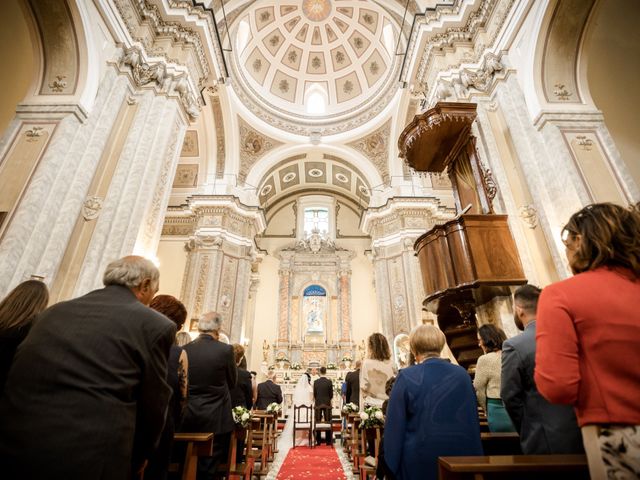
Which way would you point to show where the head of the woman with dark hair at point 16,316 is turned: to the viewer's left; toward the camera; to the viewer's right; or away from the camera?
away from the camera

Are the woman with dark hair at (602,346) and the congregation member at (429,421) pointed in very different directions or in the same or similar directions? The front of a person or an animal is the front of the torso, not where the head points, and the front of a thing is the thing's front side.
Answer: same or similar directions

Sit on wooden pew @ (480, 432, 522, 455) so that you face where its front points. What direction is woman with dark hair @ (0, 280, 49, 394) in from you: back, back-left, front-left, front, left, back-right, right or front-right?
back-left

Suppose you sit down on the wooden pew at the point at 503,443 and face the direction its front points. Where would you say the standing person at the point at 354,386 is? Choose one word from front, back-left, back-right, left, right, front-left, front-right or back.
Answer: front-left

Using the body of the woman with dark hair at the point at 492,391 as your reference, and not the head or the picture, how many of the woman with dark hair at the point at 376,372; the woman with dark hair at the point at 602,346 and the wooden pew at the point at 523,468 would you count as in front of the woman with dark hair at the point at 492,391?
1

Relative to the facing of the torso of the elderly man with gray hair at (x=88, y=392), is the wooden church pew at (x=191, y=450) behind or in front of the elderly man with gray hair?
in front

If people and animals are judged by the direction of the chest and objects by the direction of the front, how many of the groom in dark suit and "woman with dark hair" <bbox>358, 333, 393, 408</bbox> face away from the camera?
2

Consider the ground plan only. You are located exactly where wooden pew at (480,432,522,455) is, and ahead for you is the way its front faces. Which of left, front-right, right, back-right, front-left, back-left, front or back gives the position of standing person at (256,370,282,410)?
front-left

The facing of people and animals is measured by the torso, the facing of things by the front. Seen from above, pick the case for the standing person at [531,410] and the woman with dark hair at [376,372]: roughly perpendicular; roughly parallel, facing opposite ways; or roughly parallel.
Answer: roughly parallel

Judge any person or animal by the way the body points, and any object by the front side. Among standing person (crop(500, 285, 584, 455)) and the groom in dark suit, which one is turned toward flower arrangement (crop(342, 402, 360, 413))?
the standing person

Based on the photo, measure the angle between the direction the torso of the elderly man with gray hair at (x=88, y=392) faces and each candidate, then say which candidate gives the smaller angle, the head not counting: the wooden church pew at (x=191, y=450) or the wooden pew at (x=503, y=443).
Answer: the wooden church pew

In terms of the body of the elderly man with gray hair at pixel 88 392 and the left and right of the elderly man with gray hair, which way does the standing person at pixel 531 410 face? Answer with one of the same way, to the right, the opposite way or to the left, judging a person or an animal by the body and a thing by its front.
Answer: the same way

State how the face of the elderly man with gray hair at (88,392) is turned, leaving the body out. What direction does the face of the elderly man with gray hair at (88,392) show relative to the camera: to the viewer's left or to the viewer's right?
to the viewer's right

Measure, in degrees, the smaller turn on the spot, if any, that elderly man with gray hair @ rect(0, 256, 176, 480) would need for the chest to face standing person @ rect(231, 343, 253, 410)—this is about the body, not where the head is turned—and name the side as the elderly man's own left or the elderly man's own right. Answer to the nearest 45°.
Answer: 0° — they already face them

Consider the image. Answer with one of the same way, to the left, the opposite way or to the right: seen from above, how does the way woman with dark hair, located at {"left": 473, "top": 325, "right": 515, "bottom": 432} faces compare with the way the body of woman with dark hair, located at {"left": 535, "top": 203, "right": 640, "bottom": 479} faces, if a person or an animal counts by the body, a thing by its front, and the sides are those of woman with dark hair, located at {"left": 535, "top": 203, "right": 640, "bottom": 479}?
the same way

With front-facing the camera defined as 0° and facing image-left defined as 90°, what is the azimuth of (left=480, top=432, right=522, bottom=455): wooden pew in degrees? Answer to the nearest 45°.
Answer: approximately 180°

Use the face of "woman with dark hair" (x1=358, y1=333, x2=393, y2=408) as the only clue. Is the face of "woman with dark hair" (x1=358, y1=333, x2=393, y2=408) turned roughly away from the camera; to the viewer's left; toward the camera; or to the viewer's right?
away from the camera

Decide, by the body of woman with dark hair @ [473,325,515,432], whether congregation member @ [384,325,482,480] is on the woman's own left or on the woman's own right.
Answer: on the woman's own left

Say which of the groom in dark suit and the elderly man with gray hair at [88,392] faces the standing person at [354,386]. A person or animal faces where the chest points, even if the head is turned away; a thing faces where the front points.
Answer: the elderly man with gray hair
